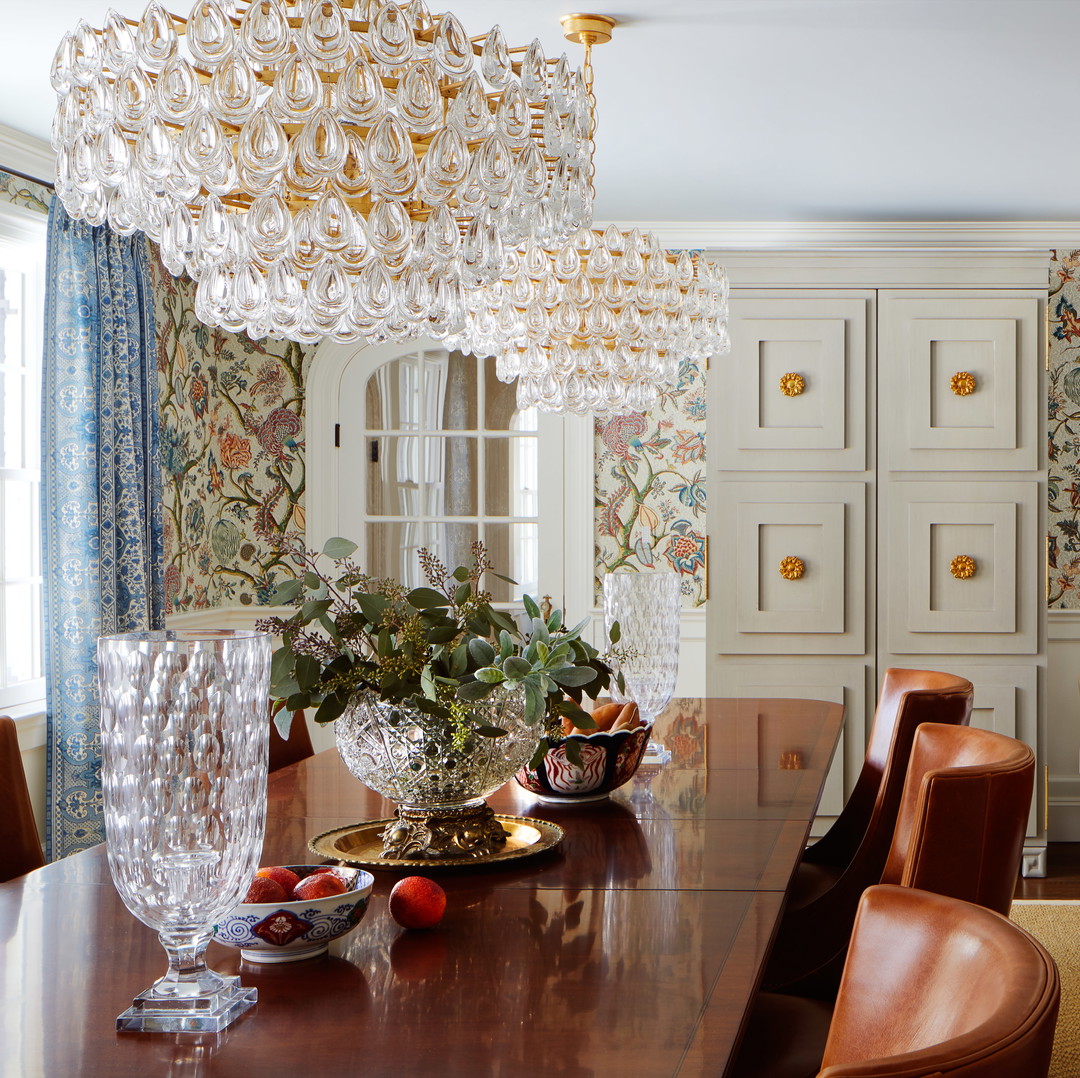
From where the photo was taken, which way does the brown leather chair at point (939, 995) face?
to the viewer's left

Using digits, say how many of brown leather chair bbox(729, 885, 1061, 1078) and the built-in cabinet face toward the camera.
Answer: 1

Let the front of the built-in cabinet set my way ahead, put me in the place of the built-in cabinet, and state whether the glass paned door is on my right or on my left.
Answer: on my right

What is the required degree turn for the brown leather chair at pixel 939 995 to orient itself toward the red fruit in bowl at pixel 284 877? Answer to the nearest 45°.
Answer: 0° — it already faces it

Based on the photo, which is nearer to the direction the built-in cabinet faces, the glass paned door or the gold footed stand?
the gold footed stand

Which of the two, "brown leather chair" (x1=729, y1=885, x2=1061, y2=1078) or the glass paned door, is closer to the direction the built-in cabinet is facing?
the brown leather chair

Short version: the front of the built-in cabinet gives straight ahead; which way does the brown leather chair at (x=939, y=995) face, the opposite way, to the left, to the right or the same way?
to the right

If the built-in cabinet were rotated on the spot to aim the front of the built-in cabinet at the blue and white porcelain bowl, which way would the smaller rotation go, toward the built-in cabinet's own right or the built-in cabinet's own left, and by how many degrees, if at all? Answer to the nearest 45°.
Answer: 0° — it already faces it

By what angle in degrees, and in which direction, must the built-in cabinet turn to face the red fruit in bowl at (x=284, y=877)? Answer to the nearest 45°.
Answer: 0° — it already faces it

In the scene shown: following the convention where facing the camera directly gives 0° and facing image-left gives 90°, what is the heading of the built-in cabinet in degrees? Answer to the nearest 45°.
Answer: approximately 0°
